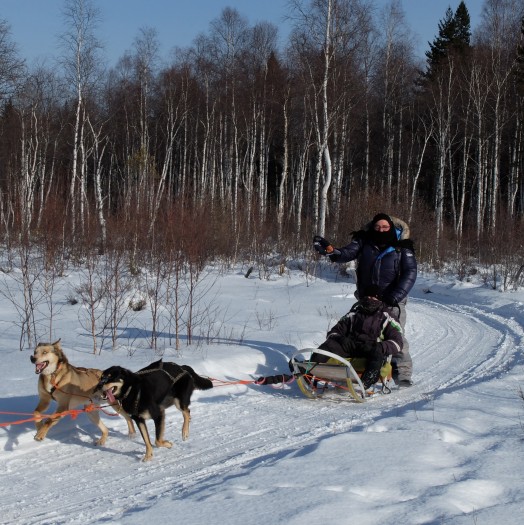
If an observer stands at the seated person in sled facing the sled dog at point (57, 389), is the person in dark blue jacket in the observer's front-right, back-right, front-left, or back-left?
back-right

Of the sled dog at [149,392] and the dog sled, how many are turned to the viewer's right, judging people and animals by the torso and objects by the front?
0

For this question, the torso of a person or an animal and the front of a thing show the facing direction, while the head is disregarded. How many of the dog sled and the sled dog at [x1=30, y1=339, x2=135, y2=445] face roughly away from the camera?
0

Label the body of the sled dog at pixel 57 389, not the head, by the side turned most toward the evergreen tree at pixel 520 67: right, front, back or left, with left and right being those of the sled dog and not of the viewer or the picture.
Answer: back

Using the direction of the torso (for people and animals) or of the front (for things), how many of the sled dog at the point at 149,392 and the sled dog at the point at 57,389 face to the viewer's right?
0

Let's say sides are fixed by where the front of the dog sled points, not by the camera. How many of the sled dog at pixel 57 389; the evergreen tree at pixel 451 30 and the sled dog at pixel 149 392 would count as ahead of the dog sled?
2

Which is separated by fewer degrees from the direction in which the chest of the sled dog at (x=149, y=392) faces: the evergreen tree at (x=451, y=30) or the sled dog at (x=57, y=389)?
the sled dog

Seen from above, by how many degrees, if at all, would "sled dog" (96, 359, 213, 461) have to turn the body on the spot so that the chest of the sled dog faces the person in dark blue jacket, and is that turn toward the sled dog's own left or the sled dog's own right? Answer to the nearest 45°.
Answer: approximately 180°

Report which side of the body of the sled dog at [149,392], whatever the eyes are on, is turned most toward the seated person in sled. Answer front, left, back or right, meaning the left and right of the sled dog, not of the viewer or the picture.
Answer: back
